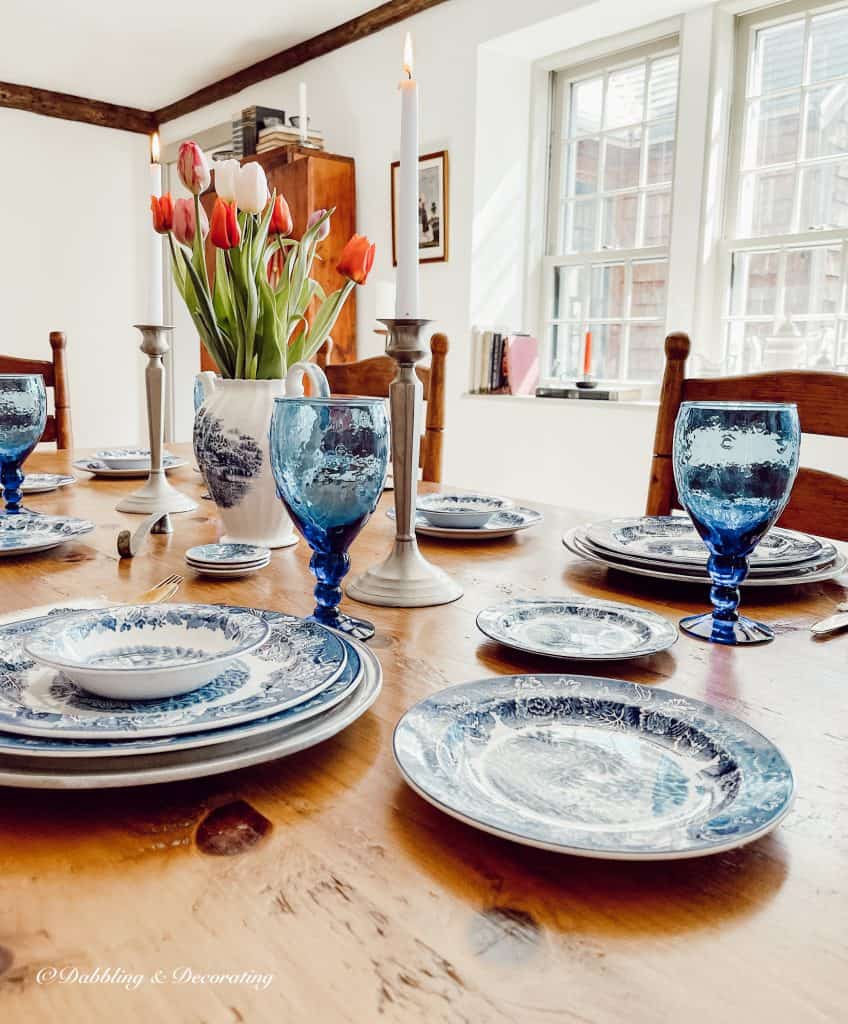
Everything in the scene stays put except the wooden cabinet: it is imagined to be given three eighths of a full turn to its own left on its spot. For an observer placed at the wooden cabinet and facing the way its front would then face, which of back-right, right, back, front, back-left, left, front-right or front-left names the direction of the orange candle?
front-right

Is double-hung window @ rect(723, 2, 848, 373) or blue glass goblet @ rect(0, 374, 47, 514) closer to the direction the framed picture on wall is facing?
the blue glass goblet

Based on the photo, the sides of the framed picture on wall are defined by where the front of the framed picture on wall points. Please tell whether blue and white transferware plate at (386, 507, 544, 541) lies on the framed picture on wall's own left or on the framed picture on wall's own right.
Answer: on the framed picture on wall's own left

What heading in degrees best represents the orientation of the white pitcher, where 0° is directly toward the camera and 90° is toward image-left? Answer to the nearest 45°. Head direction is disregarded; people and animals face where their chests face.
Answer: approximately 90°

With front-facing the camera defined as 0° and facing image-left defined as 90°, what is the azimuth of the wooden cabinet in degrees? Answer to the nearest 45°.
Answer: approximately 45°
